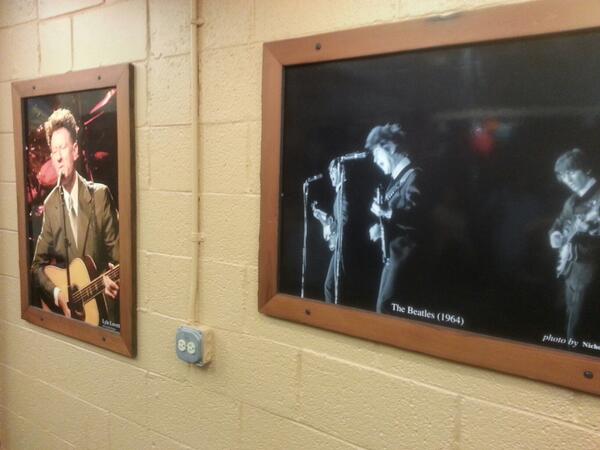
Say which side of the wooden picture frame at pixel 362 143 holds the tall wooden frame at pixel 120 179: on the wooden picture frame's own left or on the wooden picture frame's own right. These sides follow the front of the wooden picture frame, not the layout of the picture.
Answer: on the wooden picture frame's own right

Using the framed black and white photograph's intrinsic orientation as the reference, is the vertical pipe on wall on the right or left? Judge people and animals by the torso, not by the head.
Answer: on its right

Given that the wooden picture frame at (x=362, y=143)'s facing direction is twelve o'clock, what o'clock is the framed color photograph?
The framed color photograph is roughly at 2 o'clock from the wooden picture frame.

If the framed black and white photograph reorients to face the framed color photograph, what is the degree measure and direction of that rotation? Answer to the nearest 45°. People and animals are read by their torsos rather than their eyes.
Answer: approximately 45° to its right

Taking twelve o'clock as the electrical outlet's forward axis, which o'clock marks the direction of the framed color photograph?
The framed color photograph is roughly at 3 o'clock from the electrical outlet.

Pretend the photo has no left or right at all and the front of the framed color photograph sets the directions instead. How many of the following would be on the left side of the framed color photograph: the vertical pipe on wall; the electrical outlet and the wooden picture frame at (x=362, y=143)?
3

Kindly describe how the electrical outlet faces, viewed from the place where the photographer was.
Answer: facing the viewer and to the left of the viewer

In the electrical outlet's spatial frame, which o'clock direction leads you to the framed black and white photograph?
The framed black and white photograph is roughly at 9 o'clock from the electrical outlet.

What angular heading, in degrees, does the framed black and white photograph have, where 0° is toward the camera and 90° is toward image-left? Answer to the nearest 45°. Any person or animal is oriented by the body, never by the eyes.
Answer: approximately 45°

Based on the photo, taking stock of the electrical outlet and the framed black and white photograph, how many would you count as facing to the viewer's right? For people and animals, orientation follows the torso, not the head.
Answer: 0

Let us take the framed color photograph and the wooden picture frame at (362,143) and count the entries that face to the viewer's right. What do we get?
0
